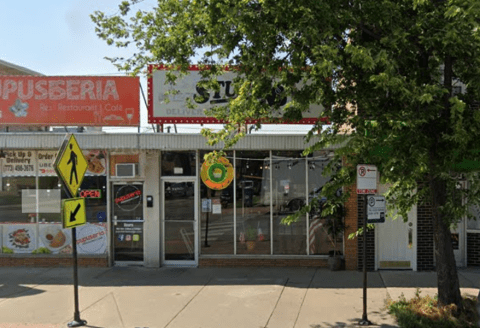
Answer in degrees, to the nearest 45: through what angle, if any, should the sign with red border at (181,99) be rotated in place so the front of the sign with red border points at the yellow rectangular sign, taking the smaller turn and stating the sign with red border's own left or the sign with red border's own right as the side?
0° — it already faces it

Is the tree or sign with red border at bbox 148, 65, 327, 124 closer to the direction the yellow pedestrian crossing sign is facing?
the tree

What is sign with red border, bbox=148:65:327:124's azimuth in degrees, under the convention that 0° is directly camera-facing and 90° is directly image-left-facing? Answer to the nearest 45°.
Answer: approximately 0°

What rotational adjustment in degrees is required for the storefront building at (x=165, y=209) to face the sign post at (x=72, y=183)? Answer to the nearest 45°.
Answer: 0° — it already faces it

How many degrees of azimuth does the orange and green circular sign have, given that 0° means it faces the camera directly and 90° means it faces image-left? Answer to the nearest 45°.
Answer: approximately 0°

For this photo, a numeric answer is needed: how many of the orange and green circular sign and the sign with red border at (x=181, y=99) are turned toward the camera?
2
